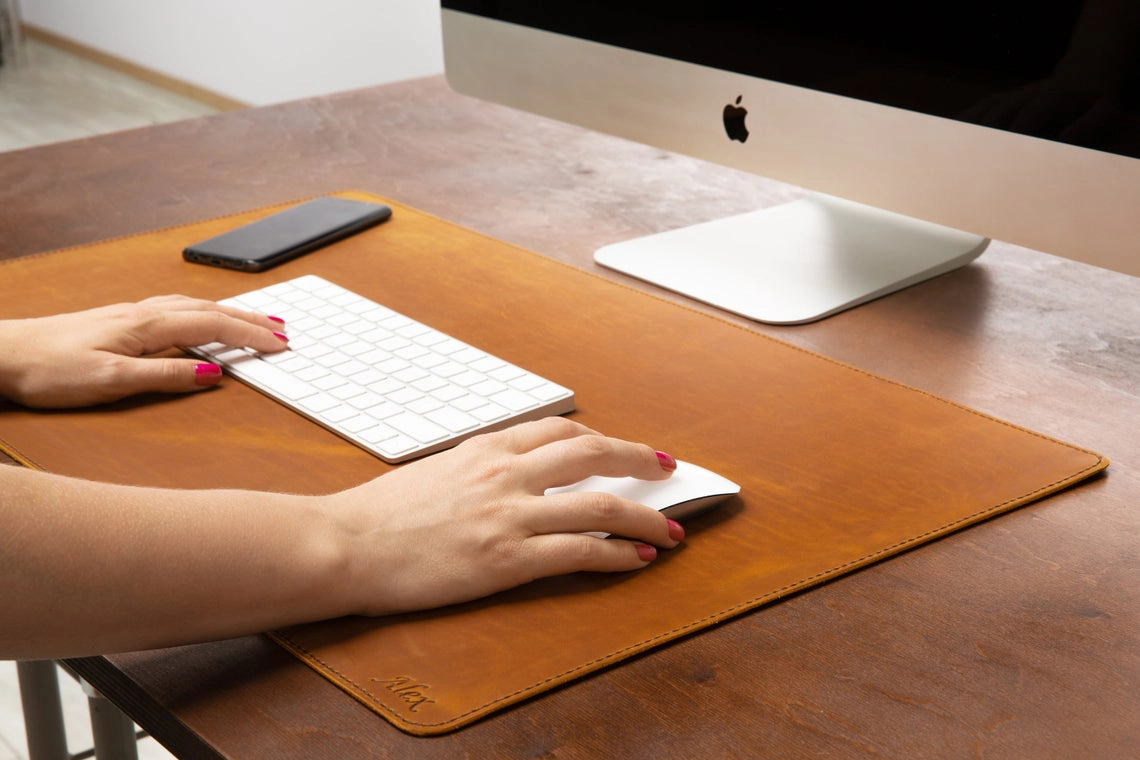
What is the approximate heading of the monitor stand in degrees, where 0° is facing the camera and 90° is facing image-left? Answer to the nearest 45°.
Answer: approximately 45°

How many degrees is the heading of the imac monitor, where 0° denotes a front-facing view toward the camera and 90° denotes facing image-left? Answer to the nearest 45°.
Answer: approximately 45°
